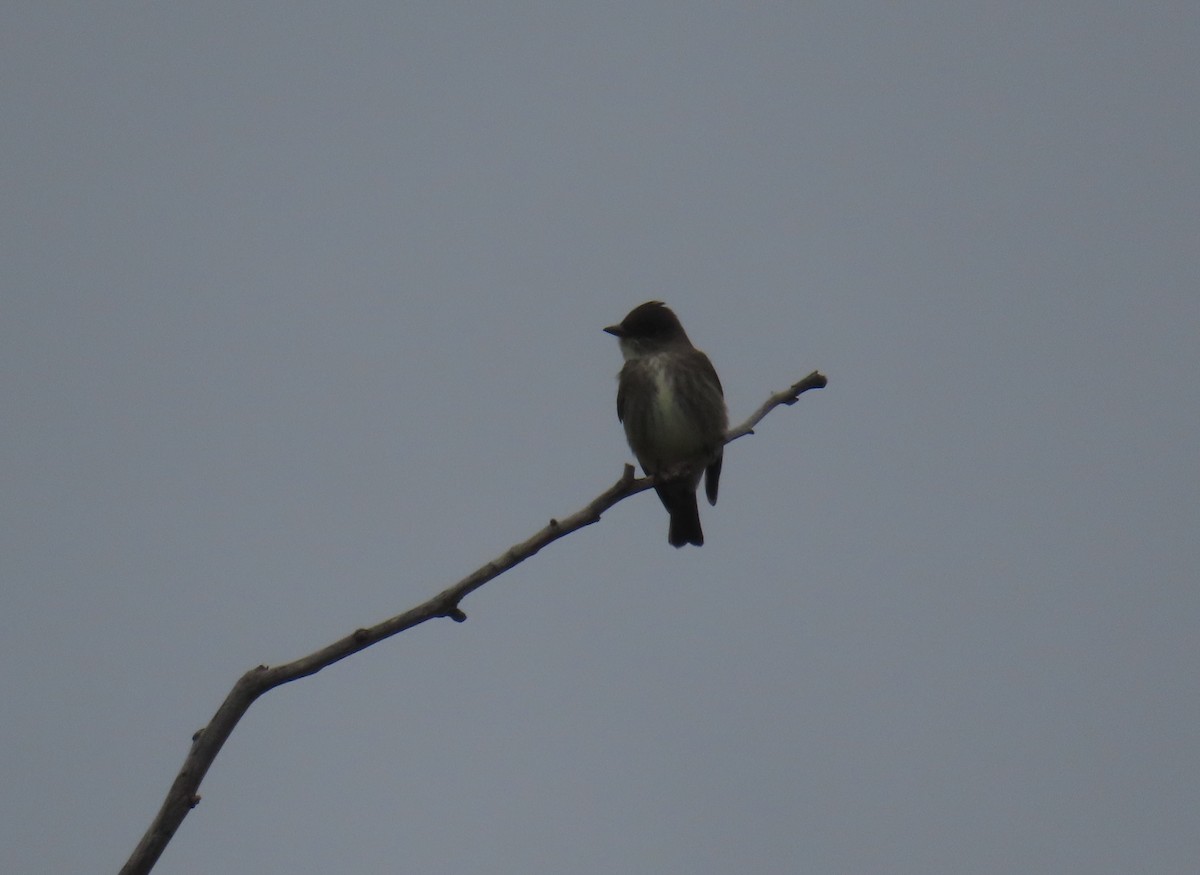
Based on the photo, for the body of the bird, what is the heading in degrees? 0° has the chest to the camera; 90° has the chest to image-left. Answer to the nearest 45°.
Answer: approximately 45°
